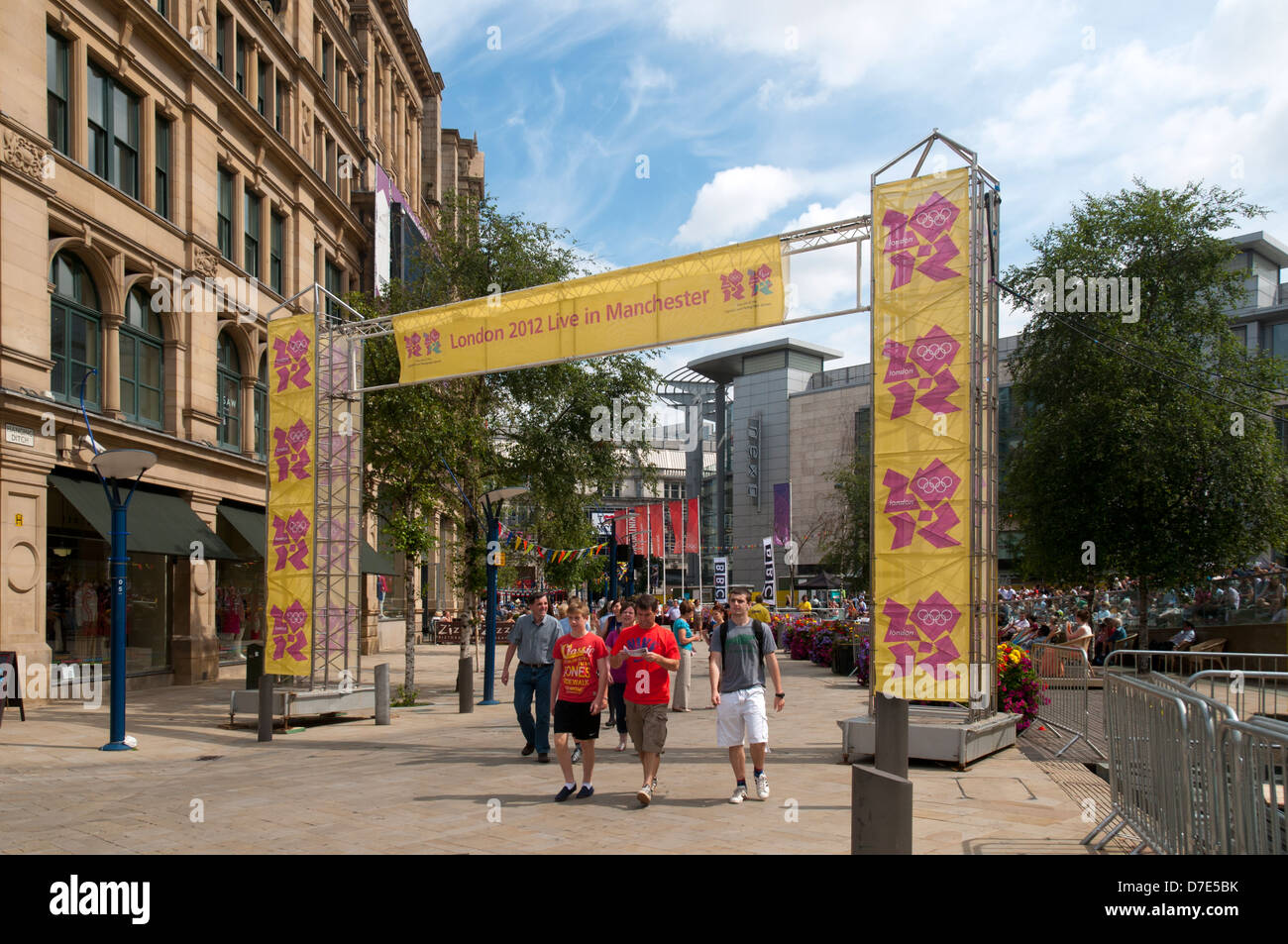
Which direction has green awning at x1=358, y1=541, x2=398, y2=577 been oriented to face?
to the viewer's right

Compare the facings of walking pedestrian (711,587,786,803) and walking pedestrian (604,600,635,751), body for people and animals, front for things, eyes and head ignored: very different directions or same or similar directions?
same or similar directions

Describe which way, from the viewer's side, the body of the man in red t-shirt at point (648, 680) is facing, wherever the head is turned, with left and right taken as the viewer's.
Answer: facing the viewer

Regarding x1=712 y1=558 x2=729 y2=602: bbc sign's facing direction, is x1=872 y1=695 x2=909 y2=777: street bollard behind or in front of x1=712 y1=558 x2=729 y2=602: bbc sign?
in front

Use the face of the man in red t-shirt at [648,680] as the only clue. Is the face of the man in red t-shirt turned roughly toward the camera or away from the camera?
toward the camera

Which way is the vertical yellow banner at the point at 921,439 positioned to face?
toward the camera

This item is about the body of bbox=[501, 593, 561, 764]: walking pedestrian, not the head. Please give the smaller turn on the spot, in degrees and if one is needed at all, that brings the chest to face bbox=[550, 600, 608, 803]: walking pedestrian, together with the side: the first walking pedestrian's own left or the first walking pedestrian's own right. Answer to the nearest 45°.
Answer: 0° — they already face them

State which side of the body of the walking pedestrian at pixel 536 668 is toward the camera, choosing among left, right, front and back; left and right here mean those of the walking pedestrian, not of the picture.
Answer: front

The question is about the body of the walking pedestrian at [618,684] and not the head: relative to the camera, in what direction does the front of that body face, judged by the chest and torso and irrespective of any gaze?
toward the camera

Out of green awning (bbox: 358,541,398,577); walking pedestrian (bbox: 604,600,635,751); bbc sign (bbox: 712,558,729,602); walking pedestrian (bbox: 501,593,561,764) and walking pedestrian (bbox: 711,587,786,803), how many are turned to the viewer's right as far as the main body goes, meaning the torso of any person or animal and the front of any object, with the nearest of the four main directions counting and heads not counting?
1

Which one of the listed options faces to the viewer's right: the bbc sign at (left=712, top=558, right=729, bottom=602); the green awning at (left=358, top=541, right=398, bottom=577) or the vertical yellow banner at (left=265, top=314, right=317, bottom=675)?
the green awning

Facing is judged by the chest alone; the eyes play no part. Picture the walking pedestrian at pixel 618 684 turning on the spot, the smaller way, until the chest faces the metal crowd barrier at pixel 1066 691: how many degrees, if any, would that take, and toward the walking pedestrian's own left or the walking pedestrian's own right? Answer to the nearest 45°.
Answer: approximately 90° to the walking pedestrian's own left

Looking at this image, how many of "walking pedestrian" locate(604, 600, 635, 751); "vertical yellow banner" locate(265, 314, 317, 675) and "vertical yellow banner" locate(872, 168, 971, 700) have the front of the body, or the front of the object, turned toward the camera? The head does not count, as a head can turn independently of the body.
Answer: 3

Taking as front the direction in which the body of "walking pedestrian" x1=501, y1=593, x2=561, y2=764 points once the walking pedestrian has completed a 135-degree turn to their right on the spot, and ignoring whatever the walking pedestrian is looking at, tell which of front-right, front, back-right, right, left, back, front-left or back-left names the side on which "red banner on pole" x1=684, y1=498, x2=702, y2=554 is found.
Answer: front-right

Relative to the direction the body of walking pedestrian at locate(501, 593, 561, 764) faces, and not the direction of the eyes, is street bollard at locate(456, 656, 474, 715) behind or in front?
behind
